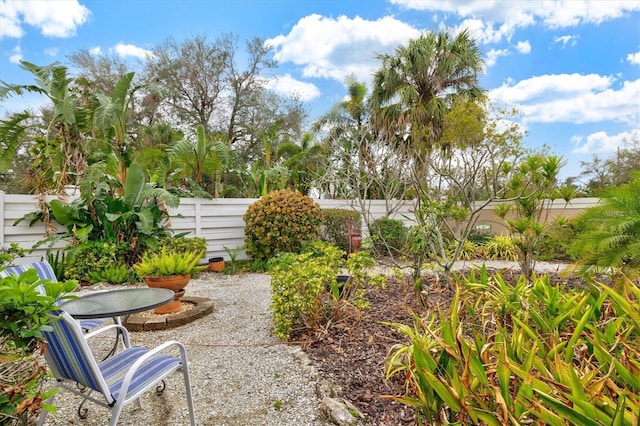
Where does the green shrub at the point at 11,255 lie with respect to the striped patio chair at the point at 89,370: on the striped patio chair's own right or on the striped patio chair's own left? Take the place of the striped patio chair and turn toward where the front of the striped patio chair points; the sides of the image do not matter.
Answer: on the striped patio chair's own left
